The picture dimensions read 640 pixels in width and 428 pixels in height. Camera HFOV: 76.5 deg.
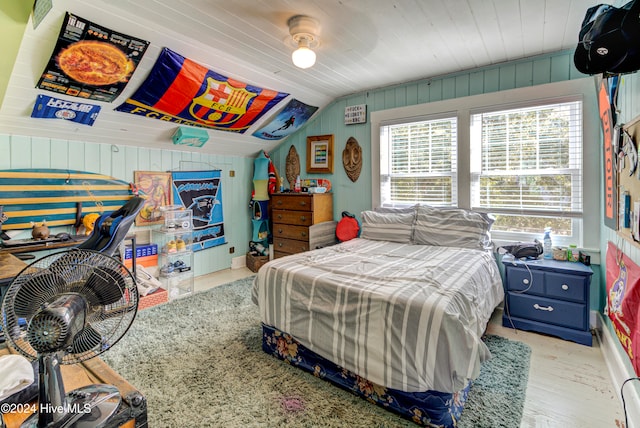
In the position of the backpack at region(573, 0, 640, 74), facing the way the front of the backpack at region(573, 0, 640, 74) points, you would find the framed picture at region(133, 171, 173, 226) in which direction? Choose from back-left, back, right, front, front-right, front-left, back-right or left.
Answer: front-right

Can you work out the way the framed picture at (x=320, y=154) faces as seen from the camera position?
facing the viewer and to the left of the viewer

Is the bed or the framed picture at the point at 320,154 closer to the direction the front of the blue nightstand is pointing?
the bed

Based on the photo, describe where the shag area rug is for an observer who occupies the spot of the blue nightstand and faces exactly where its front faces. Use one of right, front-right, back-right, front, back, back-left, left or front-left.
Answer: front

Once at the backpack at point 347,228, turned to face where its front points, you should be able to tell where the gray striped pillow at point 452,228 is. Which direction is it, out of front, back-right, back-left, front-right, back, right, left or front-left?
left

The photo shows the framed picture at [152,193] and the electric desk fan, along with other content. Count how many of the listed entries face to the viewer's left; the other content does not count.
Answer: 0

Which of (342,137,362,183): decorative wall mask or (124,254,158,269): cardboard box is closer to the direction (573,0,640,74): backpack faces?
the cardboard box

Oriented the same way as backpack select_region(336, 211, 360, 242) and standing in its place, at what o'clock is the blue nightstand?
The blue nightstand is roughly at 9 o'clock from the backpack.

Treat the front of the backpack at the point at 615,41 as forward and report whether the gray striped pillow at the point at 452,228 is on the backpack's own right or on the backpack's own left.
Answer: on the backpack's own right

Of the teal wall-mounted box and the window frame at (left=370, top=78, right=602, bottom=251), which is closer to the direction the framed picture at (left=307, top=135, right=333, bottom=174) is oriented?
the teal wall-mounted box

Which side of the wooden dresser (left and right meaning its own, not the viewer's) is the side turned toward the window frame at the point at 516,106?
left

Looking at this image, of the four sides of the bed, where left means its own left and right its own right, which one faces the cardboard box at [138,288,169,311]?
right
